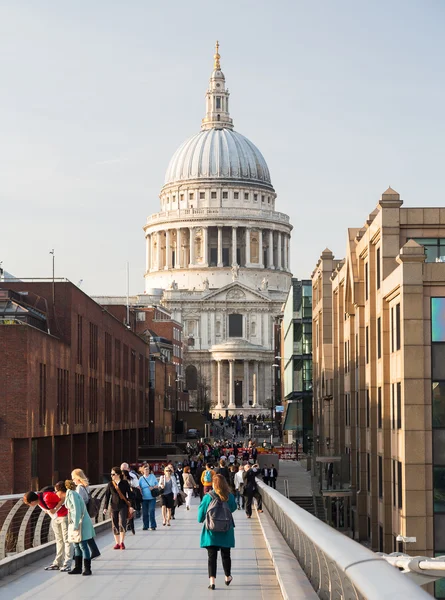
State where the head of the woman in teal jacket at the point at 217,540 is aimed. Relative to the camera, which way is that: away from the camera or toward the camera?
away from the camera

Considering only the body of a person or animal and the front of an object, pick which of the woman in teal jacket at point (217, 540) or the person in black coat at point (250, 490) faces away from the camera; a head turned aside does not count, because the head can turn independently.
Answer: the woman in teal jacket

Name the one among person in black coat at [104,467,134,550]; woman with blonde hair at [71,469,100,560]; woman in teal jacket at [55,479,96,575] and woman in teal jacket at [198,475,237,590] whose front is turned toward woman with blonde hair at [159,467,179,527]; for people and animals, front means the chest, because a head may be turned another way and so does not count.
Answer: woman in teal jacket at [198,475,237,590]

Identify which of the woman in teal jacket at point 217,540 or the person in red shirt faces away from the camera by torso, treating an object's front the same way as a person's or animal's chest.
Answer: the woman in teal jacket

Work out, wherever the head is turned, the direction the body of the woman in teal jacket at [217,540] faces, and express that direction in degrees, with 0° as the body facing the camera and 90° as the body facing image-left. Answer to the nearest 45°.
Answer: approximately 180°

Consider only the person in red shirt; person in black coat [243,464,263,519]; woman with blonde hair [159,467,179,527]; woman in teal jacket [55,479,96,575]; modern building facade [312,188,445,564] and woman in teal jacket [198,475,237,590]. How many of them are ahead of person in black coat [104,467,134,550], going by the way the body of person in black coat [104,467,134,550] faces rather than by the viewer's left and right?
3

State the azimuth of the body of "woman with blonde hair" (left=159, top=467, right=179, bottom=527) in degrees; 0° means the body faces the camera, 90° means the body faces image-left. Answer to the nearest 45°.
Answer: approximately 0°
